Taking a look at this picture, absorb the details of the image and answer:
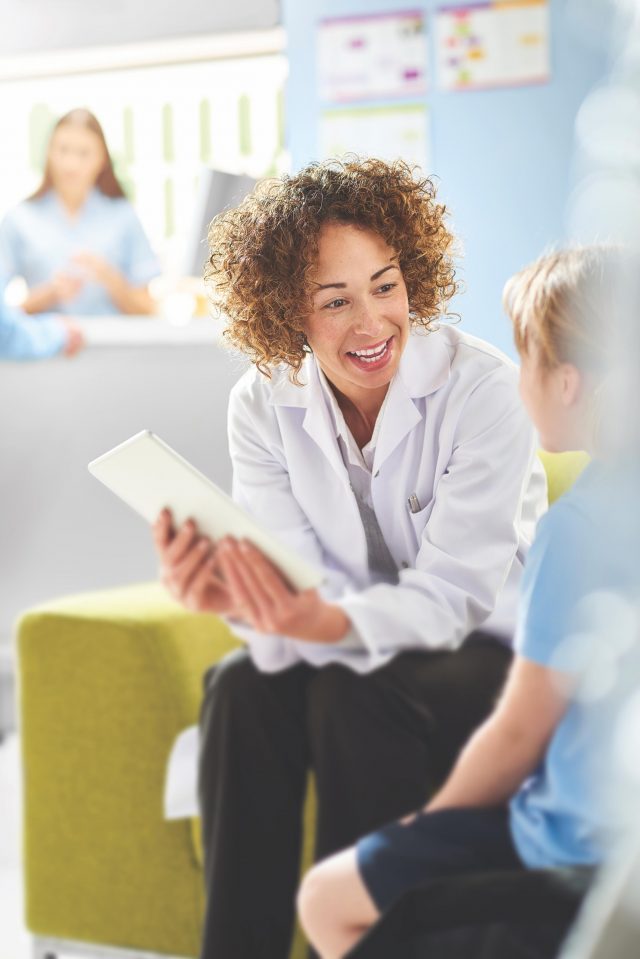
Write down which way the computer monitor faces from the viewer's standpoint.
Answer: facing away from the viewer and to the left of the viewer

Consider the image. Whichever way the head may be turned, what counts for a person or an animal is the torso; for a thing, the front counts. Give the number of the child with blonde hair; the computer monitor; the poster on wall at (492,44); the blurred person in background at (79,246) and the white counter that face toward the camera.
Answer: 3

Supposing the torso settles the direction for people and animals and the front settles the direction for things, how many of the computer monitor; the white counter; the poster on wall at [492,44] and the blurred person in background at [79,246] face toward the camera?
3

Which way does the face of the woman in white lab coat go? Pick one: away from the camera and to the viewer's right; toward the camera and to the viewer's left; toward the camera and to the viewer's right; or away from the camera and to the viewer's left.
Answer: toward the camera and to the viewer's right

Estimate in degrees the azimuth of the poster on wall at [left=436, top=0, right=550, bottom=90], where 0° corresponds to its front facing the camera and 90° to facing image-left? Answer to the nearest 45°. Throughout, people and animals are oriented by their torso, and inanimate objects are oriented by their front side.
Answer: approximately 0°
